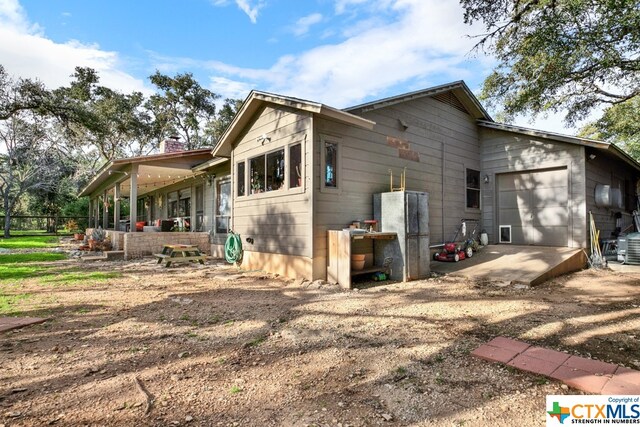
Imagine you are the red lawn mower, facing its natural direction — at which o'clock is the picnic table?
The picnic table is roughly at 1 o'clock from the red lawn mower.

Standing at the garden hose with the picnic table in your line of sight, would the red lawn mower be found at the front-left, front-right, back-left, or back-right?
back-right

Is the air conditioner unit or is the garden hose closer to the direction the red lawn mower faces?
the garden hose

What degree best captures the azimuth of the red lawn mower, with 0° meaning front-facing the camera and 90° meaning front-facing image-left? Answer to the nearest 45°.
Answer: approximately 45°
